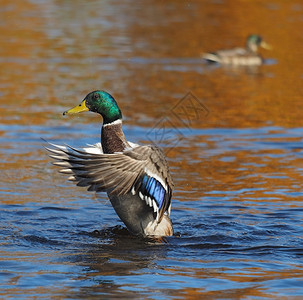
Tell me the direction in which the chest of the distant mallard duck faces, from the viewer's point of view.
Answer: to the viewer's right

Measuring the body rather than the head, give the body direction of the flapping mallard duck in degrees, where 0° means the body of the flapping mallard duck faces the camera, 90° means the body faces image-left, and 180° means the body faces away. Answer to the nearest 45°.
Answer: approximately 90°

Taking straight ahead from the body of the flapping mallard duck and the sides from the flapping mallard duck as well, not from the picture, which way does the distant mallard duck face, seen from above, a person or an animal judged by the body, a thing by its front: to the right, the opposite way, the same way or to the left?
the opposite way

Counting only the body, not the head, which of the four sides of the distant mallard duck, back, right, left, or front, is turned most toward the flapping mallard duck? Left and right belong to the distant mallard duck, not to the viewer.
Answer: right

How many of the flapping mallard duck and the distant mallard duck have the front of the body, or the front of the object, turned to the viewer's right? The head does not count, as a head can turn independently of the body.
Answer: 1

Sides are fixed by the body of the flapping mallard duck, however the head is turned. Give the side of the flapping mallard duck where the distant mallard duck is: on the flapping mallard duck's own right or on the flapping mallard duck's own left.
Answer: on the flapping mallard duck's own right
